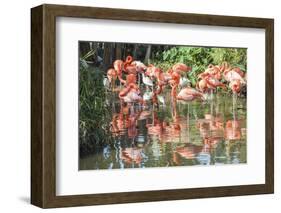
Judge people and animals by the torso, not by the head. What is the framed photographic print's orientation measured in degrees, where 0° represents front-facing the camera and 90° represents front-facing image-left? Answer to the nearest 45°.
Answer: approximately 315°
